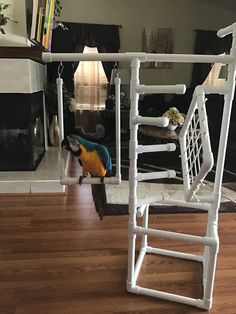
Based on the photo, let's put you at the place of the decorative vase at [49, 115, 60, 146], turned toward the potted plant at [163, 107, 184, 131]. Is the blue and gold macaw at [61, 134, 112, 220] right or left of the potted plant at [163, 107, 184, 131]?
right

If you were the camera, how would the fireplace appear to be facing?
facing the viewer

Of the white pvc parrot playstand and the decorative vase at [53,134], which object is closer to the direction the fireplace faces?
the white pvc parrot playstand

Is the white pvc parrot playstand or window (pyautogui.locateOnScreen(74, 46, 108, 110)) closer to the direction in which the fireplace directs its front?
the white pvc parrot playstand

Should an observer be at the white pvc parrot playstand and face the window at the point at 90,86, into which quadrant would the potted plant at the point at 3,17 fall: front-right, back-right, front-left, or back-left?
front-left

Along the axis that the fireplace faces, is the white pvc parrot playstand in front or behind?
in front

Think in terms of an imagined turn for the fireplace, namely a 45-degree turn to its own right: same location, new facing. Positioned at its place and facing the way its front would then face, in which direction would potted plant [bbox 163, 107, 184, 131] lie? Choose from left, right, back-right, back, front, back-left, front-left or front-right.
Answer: back-left

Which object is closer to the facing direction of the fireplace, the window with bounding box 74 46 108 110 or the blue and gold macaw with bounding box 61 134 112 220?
the blue and gold macaw

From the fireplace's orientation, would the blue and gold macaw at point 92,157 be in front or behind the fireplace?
in front
